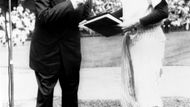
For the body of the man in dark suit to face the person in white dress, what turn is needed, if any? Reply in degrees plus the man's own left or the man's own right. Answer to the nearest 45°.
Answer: approximately 45° to the man's own left

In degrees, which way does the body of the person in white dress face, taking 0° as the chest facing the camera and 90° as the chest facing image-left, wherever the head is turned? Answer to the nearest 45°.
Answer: approximately 45°

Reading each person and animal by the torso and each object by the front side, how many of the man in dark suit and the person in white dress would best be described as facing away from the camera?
0

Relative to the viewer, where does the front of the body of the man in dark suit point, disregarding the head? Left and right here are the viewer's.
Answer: facing the viewer and to the right of the viewer

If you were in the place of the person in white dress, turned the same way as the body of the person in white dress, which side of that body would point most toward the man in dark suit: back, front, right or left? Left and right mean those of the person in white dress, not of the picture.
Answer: front
